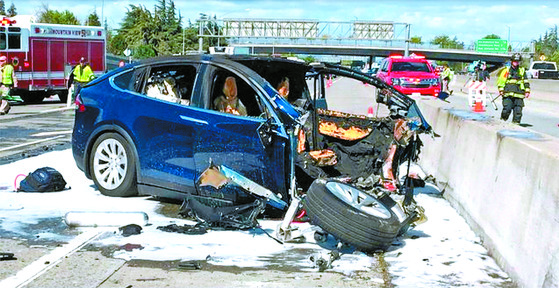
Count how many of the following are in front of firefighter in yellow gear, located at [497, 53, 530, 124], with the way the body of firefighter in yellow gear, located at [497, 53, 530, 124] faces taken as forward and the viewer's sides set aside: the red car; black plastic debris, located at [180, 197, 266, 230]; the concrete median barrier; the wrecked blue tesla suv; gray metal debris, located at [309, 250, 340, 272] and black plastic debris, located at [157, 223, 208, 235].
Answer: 5

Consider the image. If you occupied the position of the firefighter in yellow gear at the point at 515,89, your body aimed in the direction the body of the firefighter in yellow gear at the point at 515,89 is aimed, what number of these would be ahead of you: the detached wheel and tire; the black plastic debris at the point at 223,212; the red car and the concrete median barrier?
3

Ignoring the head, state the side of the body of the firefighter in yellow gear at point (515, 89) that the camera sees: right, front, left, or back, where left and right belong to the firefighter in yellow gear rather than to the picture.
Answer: front

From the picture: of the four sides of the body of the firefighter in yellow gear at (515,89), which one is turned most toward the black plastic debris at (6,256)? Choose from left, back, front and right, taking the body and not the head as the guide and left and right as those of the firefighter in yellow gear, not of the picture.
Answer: front

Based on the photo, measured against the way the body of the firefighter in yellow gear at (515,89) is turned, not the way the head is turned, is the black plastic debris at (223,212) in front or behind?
in front

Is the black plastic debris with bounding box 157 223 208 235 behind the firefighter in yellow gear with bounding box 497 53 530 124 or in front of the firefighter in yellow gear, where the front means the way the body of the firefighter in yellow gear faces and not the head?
in front

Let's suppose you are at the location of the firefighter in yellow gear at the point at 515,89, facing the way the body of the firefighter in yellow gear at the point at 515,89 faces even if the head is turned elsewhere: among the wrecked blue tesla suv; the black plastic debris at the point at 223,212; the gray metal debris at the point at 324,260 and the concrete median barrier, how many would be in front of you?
4

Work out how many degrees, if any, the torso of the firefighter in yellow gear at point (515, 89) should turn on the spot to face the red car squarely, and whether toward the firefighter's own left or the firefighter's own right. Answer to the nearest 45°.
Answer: approximately 135° to the firefighter's own right

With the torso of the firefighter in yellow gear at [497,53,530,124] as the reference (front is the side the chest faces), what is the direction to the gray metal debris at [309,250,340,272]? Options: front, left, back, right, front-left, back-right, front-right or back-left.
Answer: front

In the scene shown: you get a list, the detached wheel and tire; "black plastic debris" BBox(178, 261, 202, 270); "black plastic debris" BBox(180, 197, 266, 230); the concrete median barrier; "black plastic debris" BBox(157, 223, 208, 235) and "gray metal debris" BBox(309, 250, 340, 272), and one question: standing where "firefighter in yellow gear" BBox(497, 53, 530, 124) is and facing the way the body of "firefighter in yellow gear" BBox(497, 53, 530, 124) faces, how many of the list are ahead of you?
6

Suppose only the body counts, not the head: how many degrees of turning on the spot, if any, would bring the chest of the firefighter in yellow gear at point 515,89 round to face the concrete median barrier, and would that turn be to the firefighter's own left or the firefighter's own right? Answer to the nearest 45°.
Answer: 0° — they already face it
